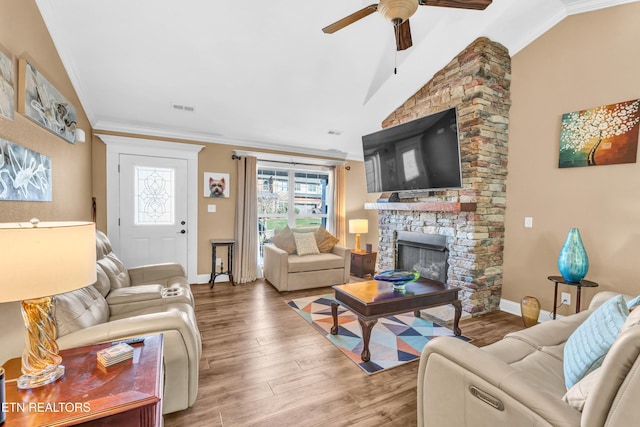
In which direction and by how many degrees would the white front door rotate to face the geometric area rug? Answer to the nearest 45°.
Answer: approximately 45° to its left

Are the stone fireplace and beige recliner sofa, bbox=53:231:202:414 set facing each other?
yes

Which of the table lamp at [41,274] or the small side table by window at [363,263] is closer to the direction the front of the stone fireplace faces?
the table lamp

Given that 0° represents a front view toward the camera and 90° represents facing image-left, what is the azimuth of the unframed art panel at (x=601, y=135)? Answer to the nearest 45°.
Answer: approximately 45°

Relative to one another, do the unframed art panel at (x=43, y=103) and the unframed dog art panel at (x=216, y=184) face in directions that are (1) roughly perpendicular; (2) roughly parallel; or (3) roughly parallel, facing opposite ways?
roughly perpendicular

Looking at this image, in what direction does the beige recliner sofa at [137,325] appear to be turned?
to the viewer's right

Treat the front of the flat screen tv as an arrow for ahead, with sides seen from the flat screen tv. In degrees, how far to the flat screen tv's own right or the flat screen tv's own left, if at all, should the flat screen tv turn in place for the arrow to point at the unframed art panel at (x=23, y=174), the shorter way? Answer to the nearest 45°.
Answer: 0° — it already faces it

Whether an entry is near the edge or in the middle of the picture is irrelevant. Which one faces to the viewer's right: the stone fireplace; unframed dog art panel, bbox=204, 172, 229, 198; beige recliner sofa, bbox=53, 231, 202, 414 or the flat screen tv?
the beige recliner sofa

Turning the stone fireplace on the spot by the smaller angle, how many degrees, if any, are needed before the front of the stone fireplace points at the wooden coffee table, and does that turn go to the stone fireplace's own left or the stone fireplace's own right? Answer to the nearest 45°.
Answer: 0° — it already faces it

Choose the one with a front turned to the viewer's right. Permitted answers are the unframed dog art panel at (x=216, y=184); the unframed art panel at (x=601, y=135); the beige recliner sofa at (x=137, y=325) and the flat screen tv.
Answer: the beige recliner sofa

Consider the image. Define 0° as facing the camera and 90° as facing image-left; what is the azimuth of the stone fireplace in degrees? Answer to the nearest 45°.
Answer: approximately 45°

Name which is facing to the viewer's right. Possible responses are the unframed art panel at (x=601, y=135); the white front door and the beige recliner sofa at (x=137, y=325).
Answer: the beige recliner sofa
